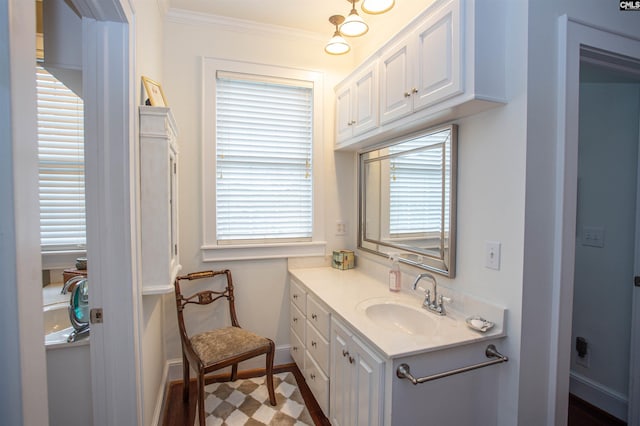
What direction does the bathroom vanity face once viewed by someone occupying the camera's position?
facing the viewer and to the left of the viewer

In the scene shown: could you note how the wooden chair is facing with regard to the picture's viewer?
facing the viewer and to the right of the viewer

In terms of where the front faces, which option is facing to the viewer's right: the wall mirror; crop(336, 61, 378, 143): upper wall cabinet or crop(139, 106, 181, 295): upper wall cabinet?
crop(139, 106, 181, 295): upper wall cabinet

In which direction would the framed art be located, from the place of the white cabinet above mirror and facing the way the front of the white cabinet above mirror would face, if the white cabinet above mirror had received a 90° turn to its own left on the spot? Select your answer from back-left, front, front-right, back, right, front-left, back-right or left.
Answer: back-right

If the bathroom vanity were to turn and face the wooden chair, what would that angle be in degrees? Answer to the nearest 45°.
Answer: approximately 45° to its right

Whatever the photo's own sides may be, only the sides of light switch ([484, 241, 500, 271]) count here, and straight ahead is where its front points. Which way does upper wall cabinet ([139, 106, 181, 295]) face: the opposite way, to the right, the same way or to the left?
the opposite way

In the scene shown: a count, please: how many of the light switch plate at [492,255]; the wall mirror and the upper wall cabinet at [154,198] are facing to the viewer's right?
1

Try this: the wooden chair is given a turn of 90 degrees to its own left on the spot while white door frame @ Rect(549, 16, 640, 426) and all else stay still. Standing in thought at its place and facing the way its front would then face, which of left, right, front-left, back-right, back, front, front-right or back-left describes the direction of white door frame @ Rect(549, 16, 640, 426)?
right

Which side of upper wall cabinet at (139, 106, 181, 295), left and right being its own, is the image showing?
right

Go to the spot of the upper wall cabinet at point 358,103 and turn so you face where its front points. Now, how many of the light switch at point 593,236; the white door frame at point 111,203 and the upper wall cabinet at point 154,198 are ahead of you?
2

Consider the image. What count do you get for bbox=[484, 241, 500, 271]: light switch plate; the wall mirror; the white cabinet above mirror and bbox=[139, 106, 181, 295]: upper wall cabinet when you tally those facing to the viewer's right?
1

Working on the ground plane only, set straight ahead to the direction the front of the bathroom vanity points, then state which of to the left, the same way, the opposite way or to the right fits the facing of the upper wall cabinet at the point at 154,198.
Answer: the opposite way

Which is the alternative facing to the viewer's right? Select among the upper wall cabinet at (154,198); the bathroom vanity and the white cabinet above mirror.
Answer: the upper wall cabinet
